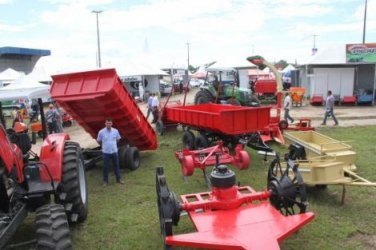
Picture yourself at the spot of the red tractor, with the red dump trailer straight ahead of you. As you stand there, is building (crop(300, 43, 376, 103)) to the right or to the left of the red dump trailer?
right

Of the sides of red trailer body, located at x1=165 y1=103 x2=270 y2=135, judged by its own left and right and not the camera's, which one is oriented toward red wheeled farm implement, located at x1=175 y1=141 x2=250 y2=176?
right

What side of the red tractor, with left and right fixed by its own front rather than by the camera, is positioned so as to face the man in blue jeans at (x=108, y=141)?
back

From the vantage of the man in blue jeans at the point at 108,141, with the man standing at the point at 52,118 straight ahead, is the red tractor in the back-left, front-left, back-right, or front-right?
back-left

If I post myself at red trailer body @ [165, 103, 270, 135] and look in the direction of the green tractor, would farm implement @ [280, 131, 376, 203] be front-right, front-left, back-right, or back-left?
back-right

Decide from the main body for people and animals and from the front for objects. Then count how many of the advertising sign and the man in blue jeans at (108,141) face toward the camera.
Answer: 2

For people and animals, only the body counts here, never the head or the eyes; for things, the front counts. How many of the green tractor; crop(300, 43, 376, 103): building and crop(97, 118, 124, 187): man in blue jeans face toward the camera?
2

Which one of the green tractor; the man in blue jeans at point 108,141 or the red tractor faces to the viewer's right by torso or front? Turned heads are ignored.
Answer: the green tractor

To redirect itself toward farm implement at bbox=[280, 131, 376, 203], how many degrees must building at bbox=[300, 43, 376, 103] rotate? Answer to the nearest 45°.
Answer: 0° — it already faces it
